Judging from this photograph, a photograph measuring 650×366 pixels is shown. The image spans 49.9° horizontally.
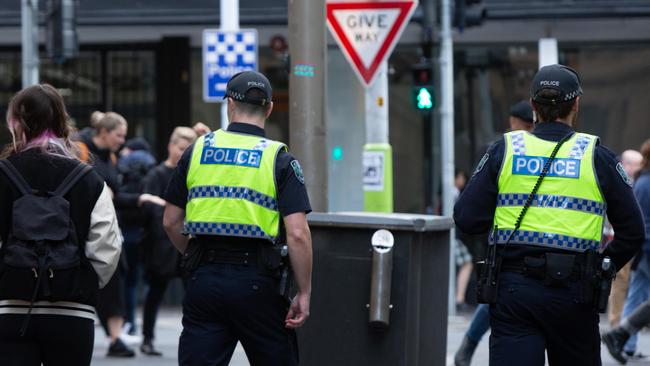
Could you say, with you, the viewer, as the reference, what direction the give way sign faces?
facing the viewer

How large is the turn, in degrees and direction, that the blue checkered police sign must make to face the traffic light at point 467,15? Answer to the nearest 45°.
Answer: approximately 90° to its left

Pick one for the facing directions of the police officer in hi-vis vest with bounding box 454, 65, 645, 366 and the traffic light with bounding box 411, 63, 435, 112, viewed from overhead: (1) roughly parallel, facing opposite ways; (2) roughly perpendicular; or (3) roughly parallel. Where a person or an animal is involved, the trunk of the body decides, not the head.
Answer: roughly parallel, facing opposite ways

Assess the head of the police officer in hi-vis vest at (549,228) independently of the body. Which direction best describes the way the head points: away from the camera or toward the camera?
away from the camera

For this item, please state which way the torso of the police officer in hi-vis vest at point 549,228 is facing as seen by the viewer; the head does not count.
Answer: away from the camera

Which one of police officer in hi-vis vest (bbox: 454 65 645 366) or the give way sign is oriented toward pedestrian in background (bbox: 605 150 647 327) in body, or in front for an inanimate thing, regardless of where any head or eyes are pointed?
the police officer in hi-vis vest

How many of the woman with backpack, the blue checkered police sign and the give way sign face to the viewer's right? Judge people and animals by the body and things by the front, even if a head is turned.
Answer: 0

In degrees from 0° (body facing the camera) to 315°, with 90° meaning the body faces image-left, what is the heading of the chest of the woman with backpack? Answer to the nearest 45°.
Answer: approximately 180°

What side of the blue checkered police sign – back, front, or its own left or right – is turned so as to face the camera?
front

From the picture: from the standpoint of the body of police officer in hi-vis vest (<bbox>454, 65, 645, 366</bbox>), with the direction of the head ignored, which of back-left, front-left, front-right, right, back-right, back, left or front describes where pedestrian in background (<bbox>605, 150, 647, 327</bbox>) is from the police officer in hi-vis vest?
front

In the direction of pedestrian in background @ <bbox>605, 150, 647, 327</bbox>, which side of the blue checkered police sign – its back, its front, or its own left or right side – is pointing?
left

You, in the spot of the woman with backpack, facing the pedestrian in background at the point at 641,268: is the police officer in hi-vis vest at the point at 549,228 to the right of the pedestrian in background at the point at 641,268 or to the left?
right
